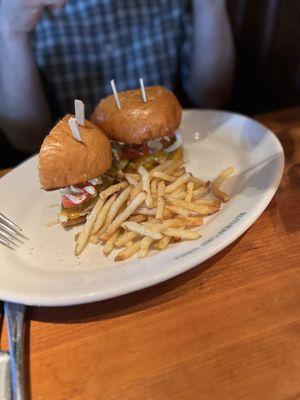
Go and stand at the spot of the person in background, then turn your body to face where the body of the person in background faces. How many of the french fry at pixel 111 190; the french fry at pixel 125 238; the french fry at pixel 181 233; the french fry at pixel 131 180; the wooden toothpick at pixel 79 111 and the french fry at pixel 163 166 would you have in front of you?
6

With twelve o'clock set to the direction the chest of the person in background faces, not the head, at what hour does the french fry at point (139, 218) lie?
The french fry is roughly at 12 o'clock from the person in background.

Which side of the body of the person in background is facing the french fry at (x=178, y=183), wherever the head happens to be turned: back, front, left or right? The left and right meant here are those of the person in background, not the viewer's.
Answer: front

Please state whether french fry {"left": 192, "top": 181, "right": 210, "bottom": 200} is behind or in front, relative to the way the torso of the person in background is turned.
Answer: in front

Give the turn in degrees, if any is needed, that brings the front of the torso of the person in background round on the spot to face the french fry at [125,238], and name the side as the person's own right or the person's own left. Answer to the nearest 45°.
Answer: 0° — they already face it

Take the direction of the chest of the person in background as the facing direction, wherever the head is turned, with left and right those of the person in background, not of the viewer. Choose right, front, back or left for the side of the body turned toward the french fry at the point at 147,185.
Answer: front

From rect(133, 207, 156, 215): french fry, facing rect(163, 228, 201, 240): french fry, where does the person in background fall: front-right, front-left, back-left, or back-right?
back-left

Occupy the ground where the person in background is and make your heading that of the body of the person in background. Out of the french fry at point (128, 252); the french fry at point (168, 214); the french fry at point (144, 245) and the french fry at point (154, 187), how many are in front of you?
4

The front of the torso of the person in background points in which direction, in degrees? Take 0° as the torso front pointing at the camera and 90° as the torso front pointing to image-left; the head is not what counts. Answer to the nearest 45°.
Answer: approximately 0°

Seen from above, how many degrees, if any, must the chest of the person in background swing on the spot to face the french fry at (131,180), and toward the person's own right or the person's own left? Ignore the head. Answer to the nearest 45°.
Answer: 0° — they already face it

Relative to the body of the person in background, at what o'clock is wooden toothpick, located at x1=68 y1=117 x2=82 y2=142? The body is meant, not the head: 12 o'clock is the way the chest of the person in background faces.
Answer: The wooden toothpick is roughly at 12 o'clock from the person in background.

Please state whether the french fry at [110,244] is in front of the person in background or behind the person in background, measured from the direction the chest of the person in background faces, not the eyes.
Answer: in front

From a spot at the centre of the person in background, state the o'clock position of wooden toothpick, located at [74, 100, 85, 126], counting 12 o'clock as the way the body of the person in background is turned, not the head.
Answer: The wooden toothpick is roughly at 12 o'clock from the person in background.
